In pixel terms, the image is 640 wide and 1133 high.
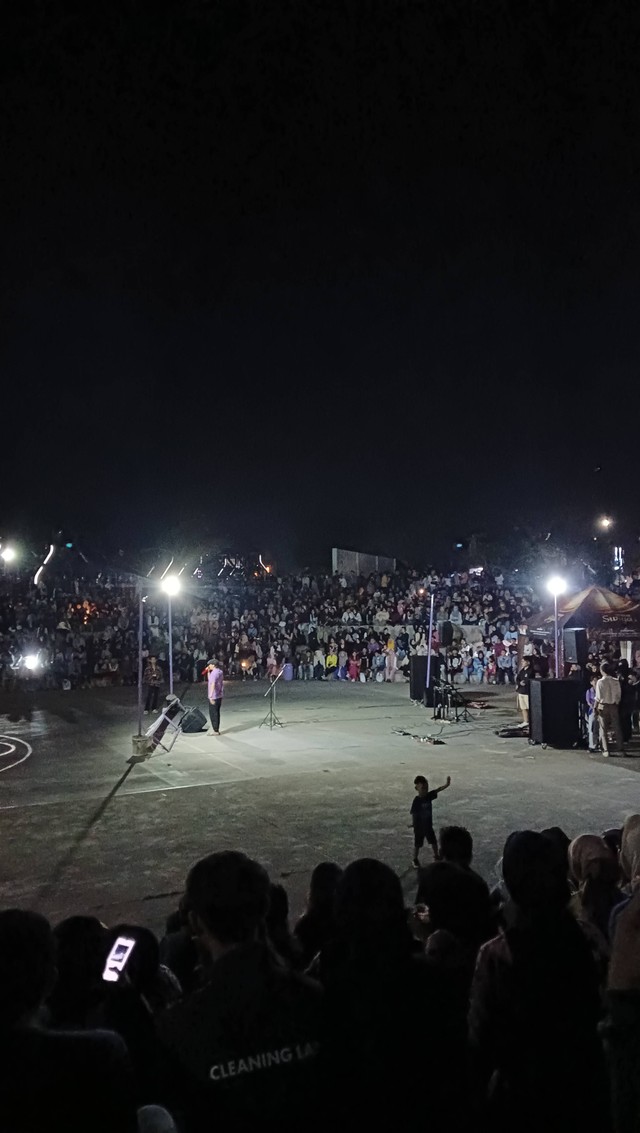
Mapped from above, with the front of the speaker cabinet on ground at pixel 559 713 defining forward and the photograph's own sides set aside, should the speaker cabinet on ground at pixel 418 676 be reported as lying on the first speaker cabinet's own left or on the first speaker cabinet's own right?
on the first speaker cabinet's own right

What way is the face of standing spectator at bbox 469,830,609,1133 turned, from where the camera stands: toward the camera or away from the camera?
away from the camera

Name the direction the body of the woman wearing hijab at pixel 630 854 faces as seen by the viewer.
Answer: away from the camera

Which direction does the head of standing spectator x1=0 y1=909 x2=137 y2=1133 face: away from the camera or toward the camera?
away from the camera

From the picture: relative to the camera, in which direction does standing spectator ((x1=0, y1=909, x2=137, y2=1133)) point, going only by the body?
away from the camera

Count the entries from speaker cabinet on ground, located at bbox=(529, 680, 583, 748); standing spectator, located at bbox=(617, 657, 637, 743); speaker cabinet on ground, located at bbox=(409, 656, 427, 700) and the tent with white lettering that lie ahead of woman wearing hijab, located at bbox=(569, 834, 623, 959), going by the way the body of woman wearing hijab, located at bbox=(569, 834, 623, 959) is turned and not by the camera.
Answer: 4

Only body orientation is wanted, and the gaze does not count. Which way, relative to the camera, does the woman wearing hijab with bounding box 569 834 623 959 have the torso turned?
away from the camera
